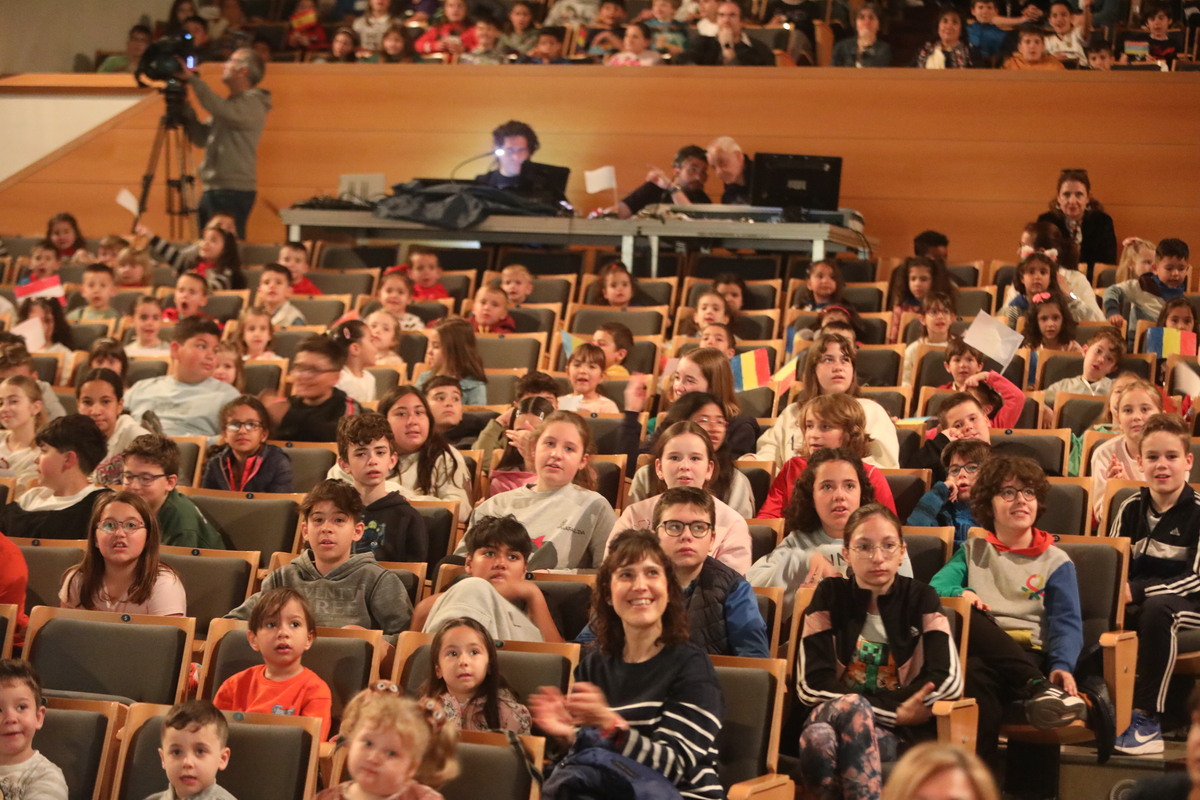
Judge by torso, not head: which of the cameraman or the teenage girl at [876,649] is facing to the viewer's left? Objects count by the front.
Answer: the cameraman

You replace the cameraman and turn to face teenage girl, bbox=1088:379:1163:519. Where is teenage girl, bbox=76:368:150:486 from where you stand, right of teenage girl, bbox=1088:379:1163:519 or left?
right

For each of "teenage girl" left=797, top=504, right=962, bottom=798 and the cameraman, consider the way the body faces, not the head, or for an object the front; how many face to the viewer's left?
1

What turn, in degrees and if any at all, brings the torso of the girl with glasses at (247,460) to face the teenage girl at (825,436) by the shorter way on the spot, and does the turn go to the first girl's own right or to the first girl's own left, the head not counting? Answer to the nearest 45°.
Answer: approximately 45° to the first girl's own left

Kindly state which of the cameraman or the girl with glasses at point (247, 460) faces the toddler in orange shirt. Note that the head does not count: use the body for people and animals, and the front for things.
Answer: the girl with glasses

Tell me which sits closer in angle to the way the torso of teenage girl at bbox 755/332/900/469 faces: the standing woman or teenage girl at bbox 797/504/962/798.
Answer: the teenage girl

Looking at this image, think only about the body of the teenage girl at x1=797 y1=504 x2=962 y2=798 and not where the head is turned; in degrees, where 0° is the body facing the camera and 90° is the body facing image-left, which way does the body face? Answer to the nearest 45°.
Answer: approximately 0°

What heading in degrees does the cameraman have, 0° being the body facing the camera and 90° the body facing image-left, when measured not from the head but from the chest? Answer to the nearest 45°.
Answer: approximately 90°

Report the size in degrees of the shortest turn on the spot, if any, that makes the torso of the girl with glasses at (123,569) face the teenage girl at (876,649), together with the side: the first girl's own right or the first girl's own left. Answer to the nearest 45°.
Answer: approximately 45° to the first girl's own left

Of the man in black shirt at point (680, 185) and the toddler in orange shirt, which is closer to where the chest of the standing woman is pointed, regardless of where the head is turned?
the toddler in orange shirt

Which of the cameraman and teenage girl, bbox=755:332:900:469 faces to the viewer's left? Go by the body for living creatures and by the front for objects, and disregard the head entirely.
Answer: the cameraman
